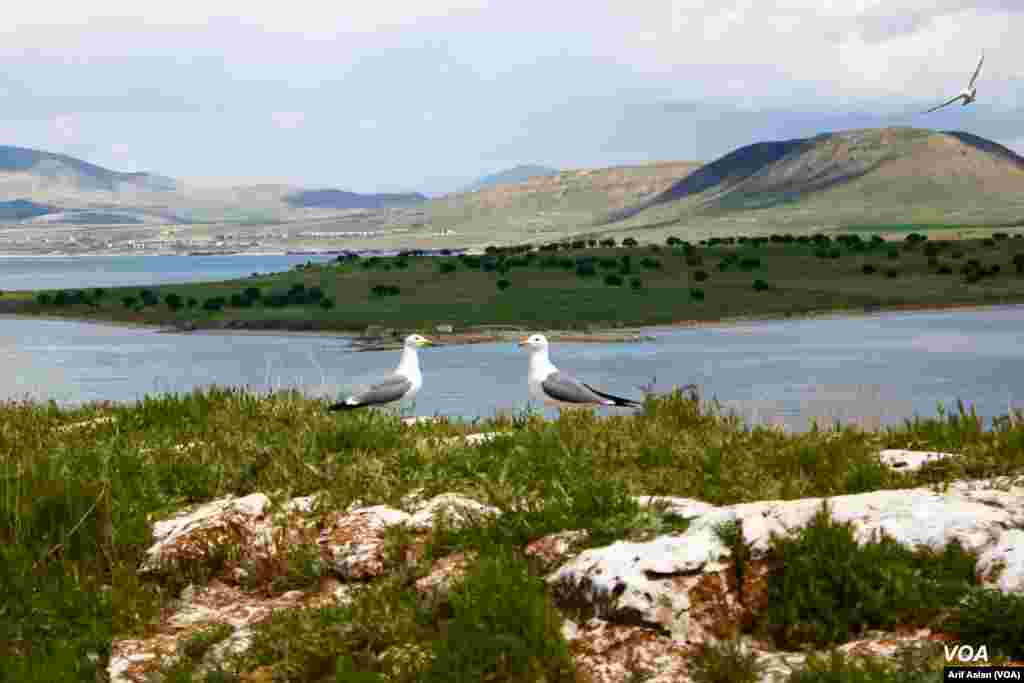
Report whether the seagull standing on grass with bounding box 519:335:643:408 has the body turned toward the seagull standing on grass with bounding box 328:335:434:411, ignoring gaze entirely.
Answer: yes

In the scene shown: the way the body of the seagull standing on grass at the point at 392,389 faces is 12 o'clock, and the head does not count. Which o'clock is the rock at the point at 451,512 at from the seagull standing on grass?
The rock is roughly at 3 o'clock from the seagull standing on grass.

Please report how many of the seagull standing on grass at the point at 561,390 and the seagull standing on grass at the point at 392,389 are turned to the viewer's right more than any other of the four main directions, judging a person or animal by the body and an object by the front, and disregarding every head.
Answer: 1

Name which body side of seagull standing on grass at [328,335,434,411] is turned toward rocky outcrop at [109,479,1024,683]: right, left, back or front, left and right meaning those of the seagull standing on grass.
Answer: right

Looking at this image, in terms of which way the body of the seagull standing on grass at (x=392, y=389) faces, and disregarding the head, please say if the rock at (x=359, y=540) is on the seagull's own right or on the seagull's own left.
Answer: on the seagull's own right

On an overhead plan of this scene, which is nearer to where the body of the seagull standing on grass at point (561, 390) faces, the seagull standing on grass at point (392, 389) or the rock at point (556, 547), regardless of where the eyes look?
the seagull standing on grass

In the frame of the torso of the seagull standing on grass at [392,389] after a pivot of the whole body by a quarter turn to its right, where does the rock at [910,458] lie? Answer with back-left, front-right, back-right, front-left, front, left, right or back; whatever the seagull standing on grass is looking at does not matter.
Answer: front-left

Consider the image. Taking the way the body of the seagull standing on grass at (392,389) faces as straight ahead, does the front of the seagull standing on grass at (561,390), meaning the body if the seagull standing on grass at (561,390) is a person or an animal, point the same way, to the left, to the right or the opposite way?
the opposite way

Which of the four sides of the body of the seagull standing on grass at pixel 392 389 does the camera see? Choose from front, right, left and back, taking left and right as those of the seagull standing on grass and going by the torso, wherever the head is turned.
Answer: right

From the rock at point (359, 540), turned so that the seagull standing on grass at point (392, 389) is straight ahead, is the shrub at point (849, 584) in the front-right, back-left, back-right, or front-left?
back-right

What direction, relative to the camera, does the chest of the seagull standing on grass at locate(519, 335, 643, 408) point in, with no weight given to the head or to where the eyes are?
to the viewer's left

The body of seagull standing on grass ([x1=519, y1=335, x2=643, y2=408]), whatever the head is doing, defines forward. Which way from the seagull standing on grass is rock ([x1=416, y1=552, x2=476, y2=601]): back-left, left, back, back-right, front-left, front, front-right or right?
left

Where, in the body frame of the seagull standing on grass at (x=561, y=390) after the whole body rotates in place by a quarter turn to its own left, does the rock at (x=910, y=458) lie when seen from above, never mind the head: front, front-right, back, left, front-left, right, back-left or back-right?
front-left

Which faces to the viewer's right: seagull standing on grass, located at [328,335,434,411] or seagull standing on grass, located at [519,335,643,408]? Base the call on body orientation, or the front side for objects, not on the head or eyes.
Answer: seagull standing on grass, located at [328,335,434,411]

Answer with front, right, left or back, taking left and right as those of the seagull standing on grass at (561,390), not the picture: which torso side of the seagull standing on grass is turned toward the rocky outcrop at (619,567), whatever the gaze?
left
